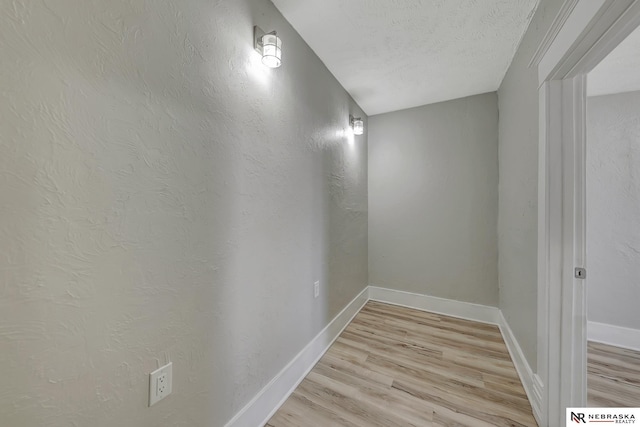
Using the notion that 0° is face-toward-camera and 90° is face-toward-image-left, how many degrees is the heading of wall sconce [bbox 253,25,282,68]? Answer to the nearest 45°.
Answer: approximately 315°

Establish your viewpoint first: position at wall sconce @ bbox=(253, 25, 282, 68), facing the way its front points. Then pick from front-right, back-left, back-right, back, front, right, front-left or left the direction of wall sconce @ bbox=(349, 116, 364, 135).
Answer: left
